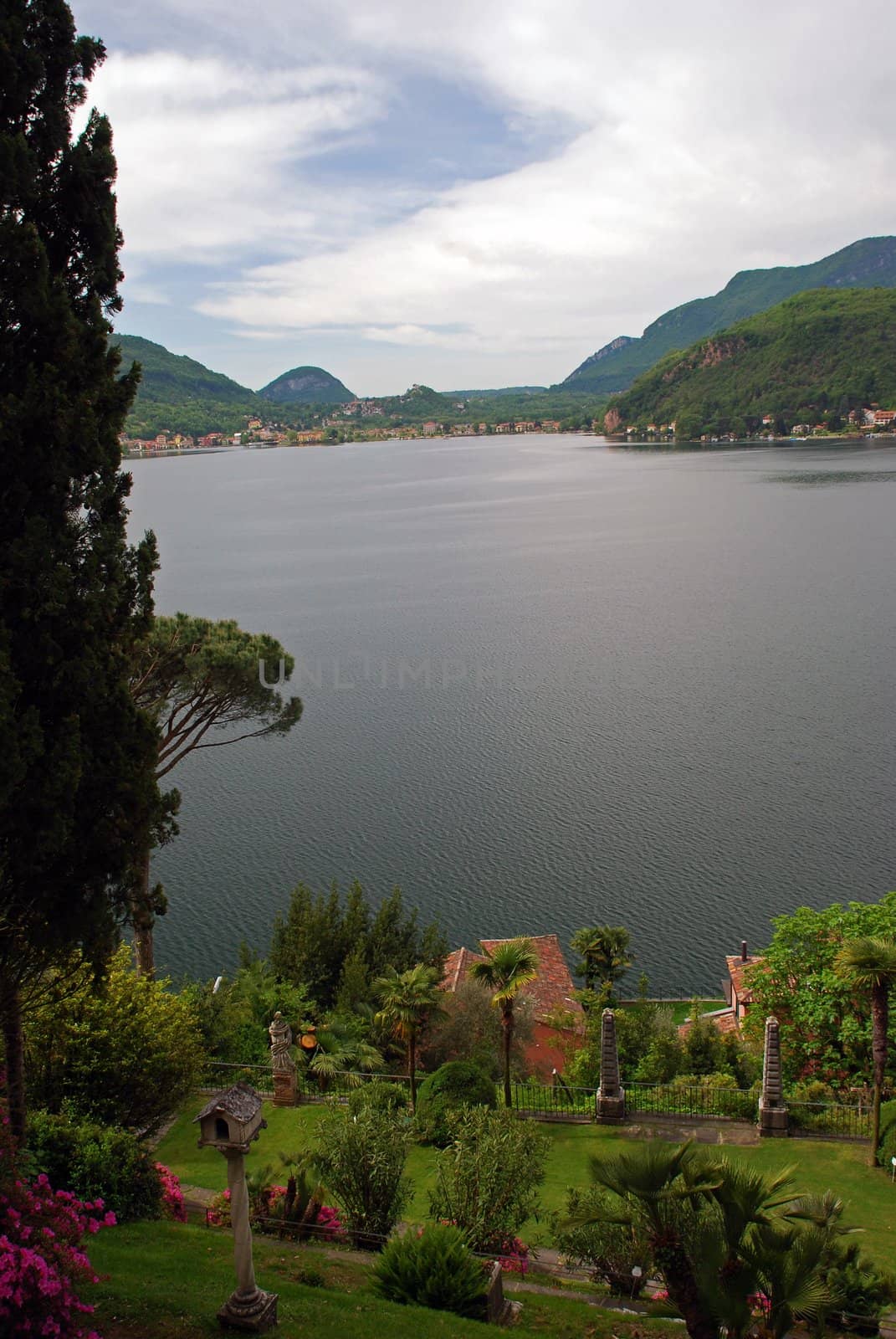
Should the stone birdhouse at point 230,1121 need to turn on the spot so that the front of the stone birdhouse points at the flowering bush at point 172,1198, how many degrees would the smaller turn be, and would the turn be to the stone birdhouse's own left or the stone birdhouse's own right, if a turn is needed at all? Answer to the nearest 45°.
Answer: approximately 135° to the stone birdhouse's own right

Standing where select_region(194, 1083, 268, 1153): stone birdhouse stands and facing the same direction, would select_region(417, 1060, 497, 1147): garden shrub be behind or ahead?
behind

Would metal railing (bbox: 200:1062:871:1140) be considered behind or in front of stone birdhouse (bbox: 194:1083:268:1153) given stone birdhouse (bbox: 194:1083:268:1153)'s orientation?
behind

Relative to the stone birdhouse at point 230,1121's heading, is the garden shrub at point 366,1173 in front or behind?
behind

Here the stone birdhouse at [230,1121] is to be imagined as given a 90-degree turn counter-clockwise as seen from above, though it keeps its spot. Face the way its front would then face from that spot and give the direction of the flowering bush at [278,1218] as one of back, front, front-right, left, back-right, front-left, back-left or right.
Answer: back-left

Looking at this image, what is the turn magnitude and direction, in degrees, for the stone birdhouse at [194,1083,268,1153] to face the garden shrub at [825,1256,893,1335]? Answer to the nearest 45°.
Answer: approximately 135° to its left

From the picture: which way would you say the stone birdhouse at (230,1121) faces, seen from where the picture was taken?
facing the viewer and to the left of the viewer

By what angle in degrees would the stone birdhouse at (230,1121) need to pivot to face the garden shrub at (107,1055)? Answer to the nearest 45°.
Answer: approximately 135° to its right
